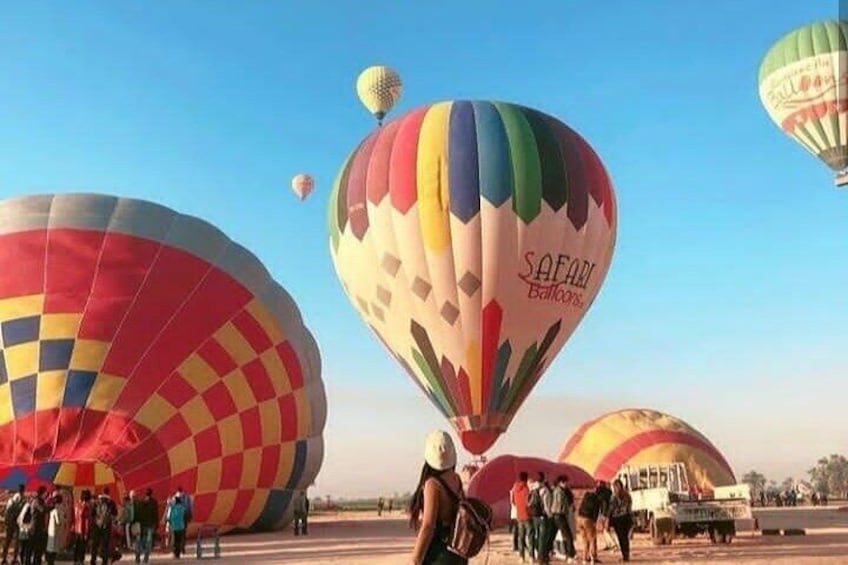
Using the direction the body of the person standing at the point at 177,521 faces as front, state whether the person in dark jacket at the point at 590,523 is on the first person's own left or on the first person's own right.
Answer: on the first person's own right

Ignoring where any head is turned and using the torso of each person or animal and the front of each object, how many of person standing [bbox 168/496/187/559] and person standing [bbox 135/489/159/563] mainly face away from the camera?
2

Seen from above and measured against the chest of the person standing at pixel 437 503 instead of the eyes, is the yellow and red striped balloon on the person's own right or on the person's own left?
on the person's own right

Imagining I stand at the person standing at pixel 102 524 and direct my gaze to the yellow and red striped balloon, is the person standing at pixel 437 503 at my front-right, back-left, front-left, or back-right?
back-right

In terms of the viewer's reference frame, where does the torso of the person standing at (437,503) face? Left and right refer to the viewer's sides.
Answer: facing away from the viewer and to the left of the viewer

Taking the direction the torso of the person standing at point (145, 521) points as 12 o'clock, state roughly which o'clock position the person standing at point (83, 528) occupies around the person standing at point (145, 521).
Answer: the person standing at point (83, 528) is roughly at 8 o'clock from the person standing at point (145, 521).

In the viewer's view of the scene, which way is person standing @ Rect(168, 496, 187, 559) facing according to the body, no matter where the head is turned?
away from the camera

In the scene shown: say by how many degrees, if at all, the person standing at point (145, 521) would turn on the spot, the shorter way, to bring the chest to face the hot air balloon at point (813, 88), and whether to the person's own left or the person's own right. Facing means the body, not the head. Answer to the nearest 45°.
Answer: approximately 45° to the person's own right

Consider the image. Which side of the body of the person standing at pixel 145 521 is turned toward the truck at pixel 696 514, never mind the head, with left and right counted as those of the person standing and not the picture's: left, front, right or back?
right

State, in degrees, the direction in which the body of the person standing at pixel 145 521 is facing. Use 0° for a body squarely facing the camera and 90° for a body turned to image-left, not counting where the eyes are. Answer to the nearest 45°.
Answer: approximately 180°
